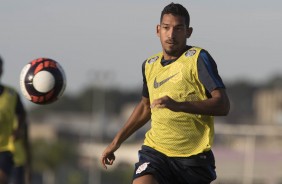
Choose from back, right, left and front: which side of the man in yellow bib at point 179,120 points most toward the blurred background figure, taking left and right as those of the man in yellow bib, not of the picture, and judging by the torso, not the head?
right

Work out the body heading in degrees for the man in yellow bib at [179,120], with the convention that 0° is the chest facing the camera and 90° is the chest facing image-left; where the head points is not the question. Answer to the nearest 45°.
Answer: approximately 45°

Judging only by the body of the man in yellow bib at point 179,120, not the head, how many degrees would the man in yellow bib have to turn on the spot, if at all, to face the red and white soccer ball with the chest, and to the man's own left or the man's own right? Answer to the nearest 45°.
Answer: approximately 90° to the man's own right
